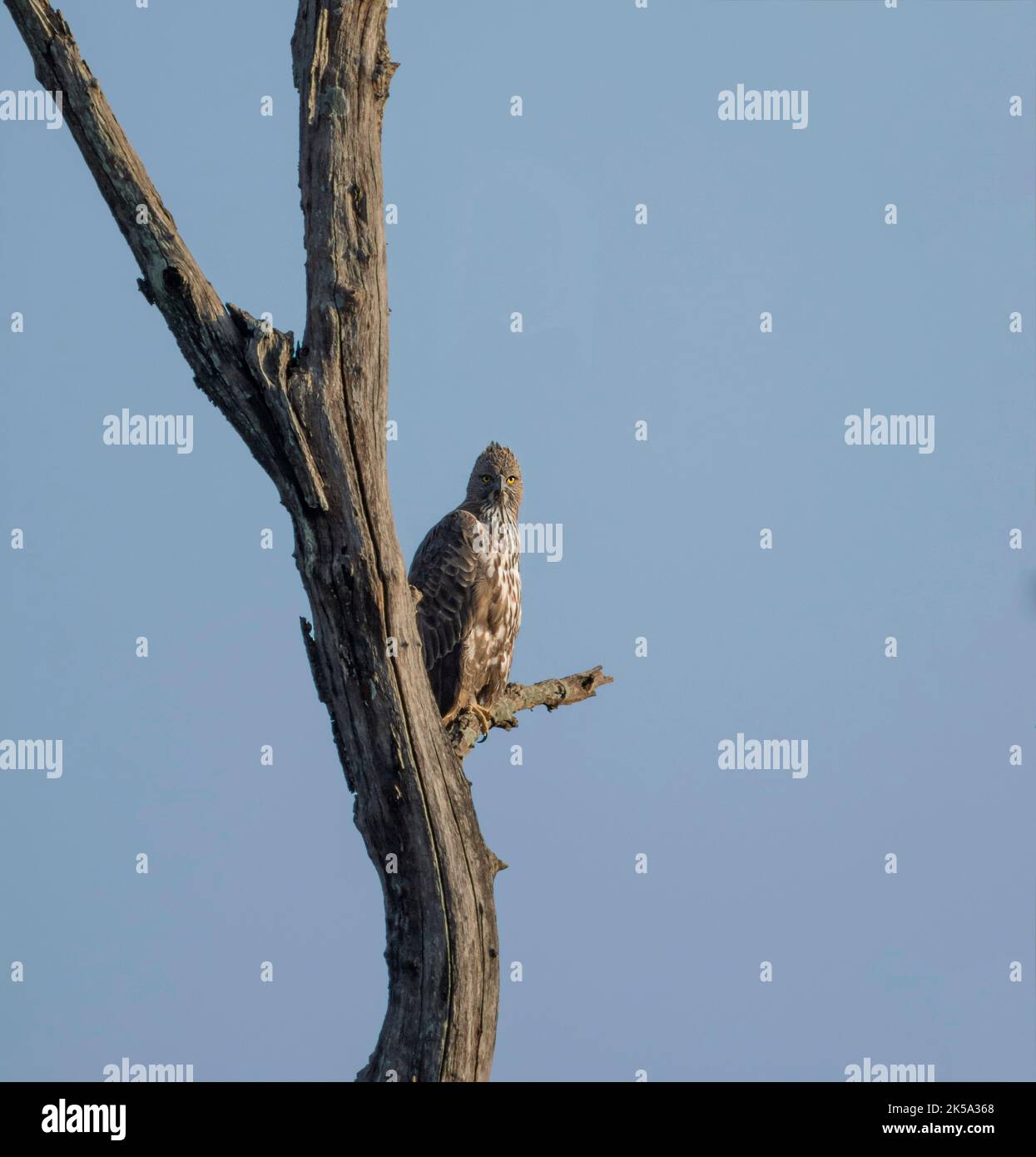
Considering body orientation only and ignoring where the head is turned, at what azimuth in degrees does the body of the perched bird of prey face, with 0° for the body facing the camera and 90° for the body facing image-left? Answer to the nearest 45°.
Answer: approximately 315°
